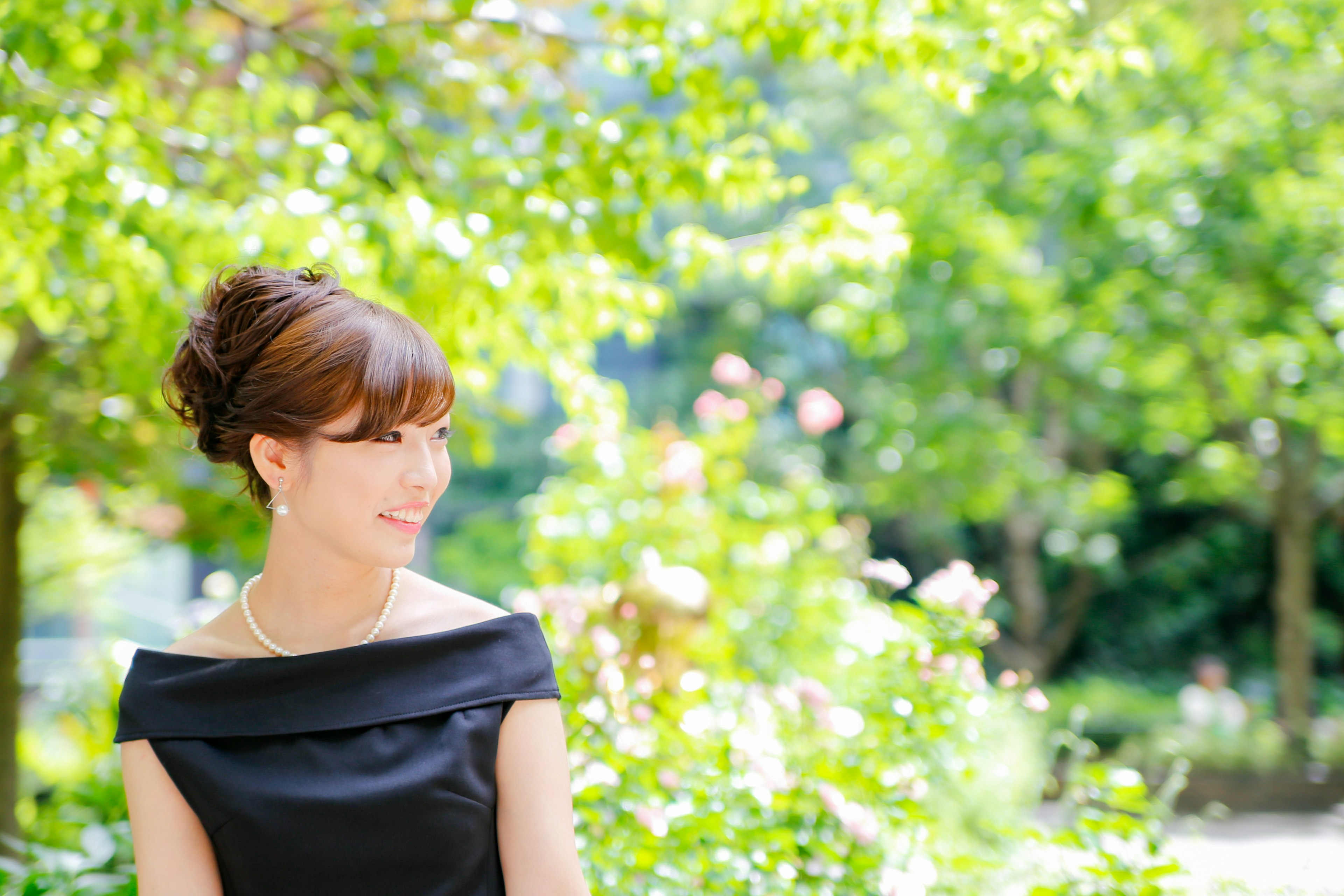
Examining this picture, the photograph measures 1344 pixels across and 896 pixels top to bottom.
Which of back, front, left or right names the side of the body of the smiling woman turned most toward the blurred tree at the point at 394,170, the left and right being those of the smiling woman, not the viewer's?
back

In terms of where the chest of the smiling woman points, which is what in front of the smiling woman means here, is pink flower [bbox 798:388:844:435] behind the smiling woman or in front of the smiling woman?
behind

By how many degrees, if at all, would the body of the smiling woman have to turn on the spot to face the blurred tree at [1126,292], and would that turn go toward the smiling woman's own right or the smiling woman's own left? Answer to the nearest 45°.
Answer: approximately 135° to the smiling woman's own left

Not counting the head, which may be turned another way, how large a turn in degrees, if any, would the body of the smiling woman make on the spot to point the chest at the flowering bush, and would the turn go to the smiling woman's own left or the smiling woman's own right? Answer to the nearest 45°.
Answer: approximately 135° to the smiling woman's own left

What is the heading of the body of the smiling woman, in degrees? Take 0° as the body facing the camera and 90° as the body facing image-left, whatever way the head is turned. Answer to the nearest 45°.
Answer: approximately 0°
